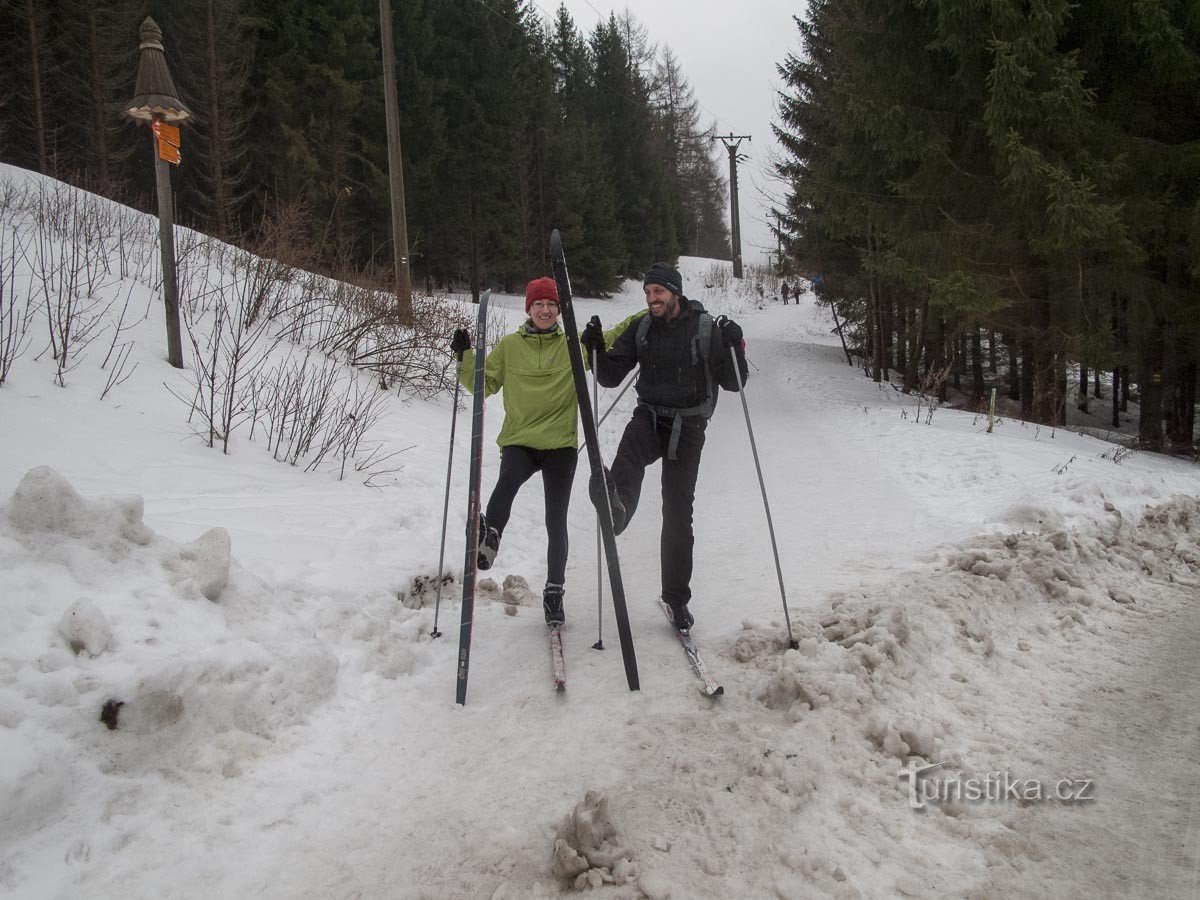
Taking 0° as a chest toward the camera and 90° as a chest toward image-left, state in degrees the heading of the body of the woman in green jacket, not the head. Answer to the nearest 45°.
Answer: approximately 0°

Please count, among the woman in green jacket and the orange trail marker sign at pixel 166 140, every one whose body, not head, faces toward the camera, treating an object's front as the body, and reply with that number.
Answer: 2

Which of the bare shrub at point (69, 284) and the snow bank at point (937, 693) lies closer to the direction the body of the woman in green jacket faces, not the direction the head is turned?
the snow bank

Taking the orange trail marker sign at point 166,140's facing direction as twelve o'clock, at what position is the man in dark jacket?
The man in dark jacket is roughly at 11 o'clock from the orange trail marker sign.

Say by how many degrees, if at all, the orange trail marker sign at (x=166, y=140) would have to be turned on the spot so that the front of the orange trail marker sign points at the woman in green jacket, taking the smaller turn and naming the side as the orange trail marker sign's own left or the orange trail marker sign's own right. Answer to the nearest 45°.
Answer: approximately 45° to the orange trail marker sign's own left

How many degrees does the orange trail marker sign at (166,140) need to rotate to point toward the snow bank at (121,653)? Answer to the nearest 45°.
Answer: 0° — it already faces it
